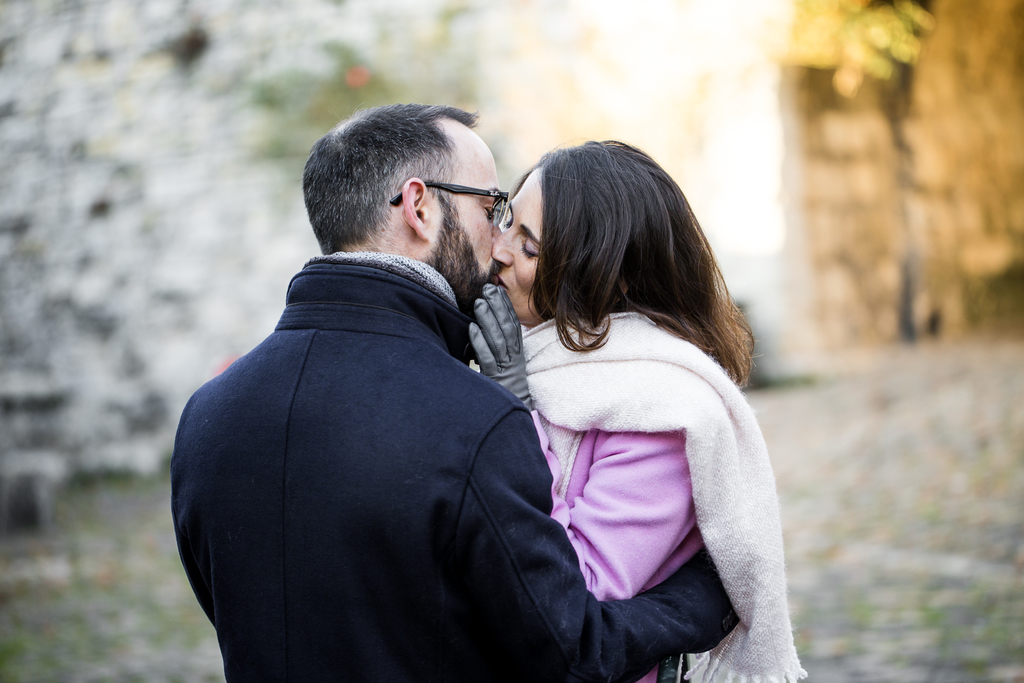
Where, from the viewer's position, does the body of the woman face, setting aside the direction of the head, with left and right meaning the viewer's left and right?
facing to the left of the viewer

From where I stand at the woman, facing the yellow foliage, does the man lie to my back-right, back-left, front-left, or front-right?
back-left

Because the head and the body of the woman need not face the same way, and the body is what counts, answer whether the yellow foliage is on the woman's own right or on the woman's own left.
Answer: on the woman's own right

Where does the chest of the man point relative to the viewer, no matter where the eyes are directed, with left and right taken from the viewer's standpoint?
facing away from the viewer and to the right of the viewer

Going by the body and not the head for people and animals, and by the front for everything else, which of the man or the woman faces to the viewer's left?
the woman

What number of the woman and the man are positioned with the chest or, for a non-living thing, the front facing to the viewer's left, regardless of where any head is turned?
1
